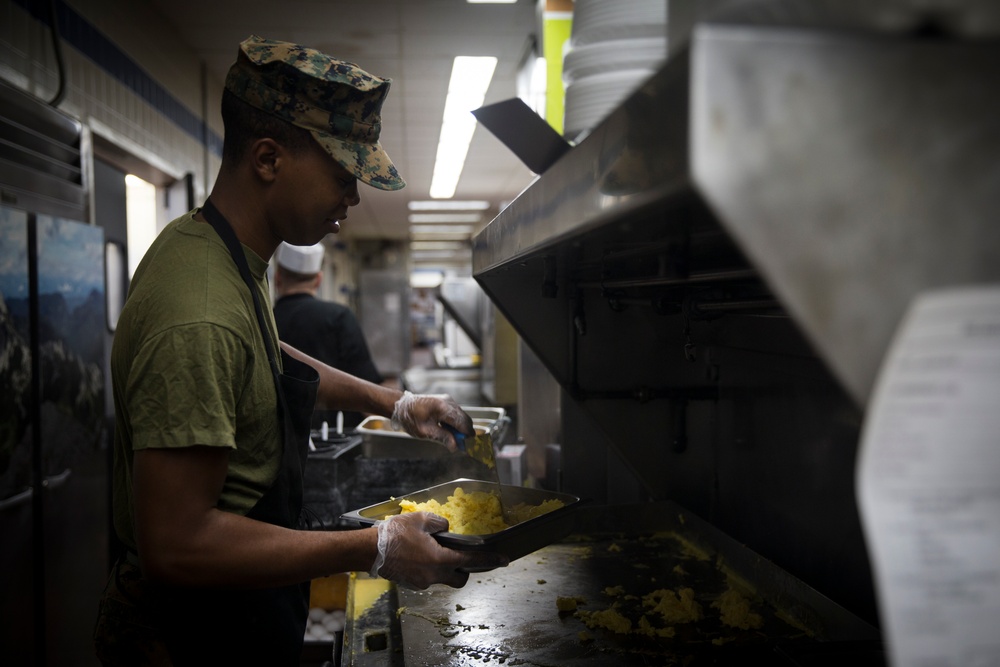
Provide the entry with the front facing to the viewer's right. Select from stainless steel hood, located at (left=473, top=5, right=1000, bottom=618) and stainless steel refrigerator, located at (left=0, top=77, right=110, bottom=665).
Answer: the stainless steel refrigerator

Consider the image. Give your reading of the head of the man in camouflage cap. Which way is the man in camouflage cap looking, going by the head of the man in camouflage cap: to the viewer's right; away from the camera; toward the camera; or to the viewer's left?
to the viewer's right

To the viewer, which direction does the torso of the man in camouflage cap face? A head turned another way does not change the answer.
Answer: to the viewer's right

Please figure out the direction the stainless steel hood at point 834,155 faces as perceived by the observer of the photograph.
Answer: facing to the left of the viewer
